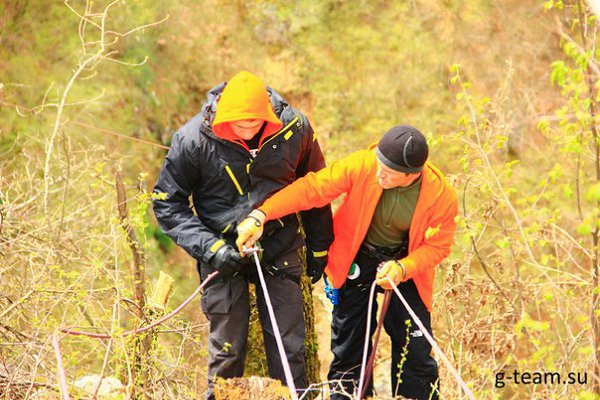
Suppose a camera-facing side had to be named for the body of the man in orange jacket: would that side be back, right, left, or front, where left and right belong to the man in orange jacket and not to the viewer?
front

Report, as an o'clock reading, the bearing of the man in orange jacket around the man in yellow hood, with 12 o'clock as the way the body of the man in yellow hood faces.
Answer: The man in orange jacket is roughly at 9 o'clock from the man in yellow hood.

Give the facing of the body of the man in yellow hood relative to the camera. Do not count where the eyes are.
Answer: toward the camera

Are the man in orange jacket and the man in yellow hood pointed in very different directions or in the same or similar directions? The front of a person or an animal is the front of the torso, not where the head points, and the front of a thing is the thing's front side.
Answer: same or similar directions

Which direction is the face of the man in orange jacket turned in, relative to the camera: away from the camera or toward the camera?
toward the camera

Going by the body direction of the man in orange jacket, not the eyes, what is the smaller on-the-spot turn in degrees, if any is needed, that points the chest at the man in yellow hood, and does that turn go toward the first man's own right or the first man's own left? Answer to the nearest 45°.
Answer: approximately 90° to the first man's own right

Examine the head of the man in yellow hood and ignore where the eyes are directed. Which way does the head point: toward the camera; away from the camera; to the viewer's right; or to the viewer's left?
toward the camera
